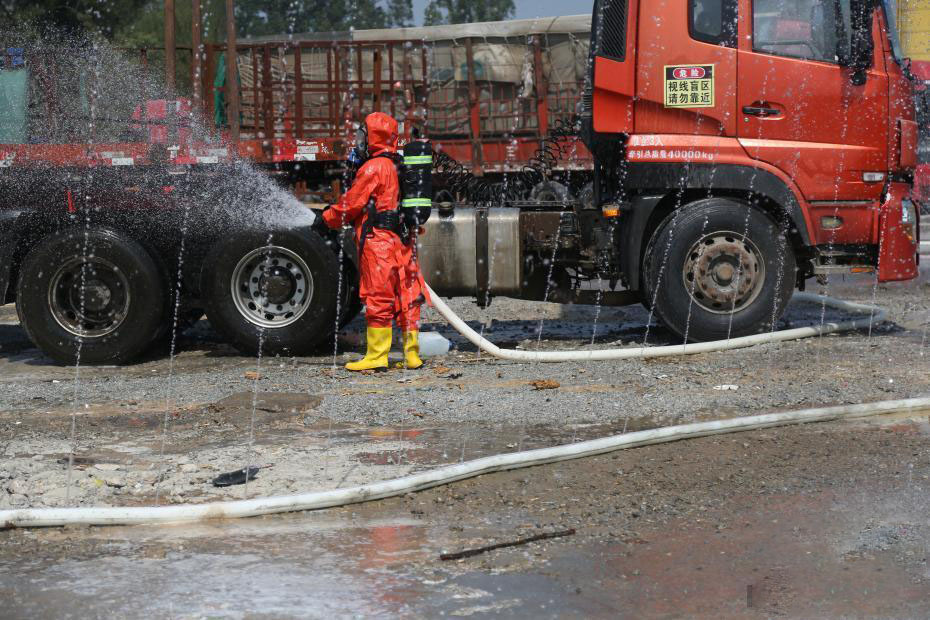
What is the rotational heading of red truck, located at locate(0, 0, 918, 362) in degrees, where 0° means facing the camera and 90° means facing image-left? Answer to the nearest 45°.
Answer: approximately 270°

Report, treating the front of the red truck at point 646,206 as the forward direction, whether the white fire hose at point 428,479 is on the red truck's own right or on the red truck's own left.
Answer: on the red truck's own right

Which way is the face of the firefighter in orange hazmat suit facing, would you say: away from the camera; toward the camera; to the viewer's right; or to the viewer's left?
to the viewer's left
